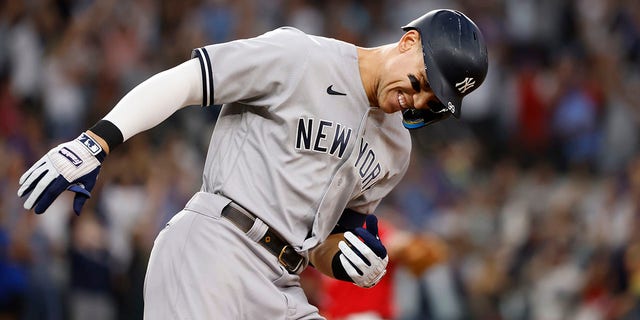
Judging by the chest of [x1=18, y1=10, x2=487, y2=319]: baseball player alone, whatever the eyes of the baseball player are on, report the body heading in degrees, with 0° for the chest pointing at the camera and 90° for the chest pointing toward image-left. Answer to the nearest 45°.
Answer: approximately 315°

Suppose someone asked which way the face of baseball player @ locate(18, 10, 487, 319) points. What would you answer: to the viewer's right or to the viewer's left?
to the viewer's right
